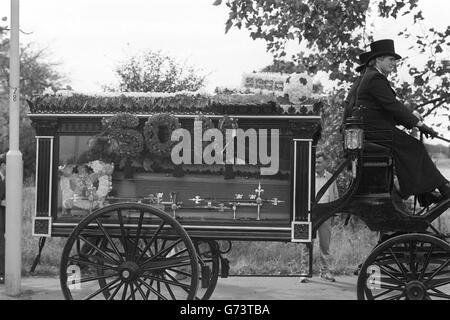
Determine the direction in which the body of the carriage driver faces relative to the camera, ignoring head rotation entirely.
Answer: to the viewer's right

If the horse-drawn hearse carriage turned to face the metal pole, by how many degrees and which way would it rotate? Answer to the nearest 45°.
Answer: approximately 135° to its left

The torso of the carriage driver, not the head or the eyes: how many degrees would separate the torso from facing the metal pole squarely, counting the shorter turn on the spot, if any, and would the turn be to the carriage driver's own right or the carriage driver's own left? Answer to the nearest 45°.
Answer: approximately 180°

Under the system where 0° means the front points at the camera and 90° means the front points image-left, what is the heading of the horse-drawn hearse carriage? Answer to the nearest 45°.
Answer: approximately 270°

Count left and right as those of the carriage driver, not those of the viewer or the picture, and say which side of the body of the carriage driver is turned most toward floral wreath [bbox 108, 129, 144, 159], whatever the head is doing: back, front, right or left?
back

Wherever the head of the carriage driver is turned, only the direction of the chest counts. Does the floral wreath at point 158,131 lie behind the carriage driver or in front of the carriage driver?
behind

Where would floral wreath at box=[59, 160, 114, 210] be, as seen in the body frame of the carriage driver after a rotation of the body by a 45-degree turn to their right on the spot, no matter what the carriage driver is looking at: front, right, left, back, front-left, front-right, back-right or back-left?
back-right
